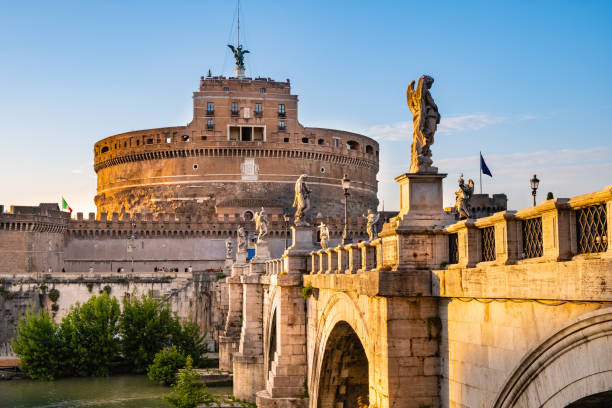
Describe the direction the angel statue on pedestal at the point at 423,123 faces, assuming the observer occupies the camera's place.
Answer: facing to the right of the viewer

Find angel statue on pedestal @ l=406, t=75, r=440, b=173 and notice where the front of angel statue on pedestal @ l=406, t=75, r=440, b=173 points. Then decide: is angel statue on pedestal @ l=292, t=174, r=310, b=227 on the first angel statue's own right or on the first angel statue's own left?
on the first angel statue's own left

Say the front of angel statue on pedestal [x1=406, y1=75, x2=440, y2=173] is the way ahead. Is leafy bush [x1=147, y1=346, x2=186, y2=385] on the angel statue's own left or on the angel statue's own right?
on the angel statue's own left

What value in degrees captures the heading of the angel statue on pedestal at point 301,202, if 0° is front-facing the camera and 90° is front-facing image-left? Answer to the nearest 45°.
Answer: approximately 270°

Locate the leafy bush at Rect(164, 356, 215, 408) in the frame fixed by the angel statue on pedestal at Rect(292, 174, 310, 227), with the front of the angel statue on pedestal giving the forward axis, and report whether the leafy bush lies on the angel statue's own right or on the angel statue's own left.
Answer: on the angel statue's own left

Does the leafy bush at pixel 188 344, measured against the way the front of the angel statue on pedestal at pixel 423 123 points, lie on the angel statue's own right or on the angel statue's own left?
on the angel statue's own left

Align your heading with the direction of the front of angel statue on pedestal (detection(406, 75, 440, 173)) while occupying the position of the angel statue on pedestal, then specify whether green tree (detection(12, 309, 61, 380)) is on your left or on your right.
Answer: on your left

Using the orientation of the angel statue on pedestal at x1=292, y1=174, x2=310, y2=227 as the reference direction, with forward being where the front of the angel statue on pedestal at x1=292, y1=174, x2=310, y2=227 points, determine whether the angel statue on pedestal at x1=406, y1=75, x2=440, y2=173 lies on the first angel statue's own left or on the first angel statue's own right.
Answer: on the first angel statue's own right

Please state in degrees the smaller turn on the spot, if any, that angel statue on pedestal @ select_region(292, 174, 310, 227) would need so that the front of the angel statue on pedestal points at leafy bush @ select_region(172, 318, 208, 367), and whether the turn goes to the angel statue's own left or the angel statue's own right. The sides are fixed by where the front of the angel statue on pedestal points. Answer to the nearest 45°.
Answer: approximately 90° to the angel statue's own left

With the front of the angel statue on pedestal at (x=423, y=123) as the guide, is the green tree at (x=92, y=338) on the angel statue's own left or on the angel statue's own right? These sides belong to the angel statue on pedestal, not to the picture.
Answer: on the angel statue's own left
